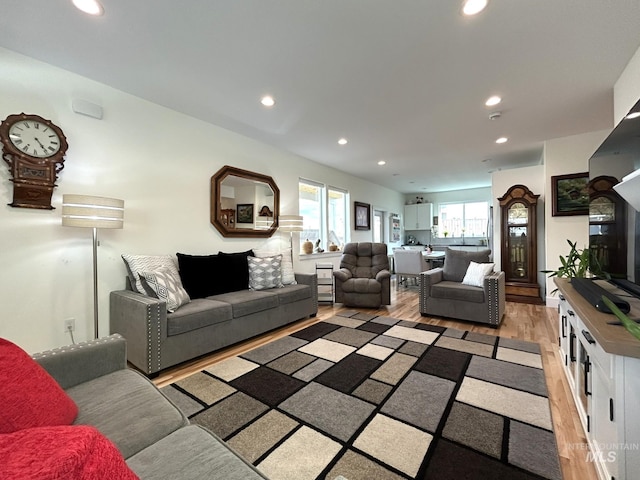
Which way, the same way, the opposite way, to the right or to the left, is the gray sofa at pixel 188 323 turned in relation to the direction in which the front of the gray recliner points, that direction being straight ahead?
to the left

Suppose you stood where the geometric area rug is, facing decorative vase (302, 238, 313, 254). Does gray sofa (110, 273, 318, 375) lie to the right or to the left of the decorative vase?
left

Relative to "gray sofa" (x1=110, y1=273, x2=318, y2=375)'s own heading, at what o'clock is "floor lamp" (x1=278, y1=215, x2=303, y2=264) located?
The floor lamp is roughly at 9 o'clock from the gray sofa.

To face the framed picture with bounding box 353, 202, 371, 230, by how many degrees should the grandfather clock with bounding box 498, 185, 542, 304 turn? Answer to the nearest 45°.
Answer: approximately 90° to its right

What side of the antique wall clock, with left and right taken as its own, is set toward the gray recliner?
left

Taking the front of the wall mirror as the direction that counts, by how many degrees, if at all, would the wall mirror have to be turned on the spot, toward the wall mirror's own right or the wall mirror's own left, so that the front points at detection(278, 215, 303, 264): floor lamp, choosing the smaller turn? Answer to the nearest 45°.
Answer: approximately 45° to the wall mirror's own left

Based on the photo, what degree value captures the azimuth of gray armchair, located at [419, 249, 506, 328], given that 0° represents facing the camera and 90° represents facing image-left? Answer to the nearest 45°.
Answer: approximately 45°

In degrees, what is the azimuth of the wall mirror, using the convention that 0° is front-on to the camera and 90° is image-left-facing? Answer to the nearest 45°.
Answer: approximately 315°

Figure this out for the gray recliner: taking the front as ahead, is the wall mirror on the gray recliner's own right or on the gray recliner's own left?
on the gray recliner's own right
